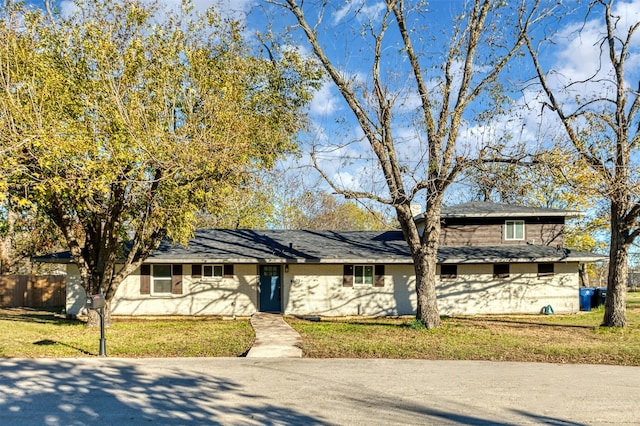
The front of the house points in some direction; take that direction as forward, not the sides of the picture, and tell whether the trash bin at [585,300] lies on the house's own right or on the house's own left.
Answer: on the house's own left

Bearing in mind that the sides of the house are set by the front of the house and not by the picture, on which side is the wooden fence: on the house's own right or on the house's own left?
on the house's own right

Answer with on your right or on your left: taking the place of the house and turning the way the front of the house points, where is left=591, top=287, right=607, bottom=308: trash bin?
on your left

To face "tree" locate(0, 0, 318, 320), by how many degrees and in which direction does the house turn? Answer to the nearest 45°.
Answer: approximately 45° to its right

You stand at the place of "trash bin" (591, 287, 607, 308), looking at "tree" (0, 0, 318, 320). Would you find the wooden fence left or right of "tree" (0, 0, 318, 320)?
right

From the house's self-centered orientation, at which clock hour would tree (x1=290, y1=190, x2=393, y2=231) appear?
The tree is roughly at 6 o'clock from the house.
